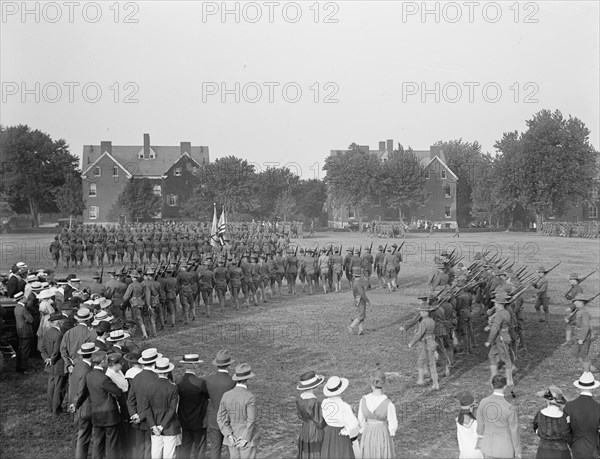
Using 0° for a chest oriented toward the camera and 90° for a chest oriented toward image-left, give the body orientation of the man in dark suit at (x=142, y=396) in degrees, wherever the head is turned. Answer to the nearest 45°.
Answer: approximately 225°

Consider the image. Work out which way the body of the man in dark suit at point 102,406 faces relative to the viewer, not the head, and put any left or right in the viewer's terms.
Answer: facing away from the viewer and to the right of the viewer

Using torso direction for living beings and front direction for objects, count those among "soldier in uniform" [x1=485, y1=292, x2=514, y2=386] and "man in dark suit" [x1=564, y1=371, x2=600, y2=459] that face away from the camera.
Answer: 1

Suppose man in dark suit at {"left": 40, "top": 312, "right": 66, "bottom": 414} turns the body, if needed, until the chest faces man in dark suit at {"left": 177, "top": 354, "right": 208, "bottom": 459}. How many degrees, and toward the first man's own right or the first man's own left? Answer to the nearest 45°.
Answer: approximately 90° to the first man's own right

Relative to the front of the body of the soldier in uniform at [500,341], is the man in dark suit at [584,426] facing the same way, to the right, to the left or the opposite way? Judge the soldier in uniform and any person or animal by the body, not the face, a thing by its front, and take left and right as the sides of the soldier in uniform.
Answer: to the right

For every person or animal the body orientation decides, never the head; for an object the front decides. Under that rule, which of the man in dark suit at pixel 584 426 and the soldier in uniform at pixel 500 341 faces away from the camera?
the man in dark suit

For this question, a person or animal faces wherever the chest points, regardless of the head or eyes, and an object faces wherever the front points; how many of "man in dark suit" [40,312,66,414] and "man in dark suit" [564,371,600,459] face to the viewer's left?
0

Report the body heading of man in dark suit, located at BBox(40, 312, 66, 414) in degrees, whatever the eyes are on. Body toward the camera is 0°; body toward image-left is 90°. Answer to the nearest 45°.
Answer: approximately 225°

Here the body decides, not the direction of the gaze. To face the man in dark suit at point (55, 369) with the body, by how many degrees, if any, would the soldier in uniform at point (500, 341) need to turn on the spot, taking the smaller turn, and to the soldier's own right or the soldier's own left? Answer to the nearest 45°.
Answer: approximately 45° to the soldier's own left

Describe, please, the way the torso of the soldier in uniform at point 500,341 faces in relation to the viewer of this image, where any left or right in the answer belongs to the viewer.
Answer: facing to the left of the viewer

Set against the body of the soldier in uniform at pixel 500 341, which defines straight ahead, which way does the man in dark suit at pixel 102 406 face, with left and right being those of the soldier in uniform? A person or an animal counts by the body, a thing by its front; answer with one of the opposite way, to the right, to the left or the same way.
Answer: to the right

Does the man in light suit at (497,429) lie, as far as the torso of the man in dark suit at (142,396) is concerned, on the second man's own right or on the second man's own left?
on the second man's own right

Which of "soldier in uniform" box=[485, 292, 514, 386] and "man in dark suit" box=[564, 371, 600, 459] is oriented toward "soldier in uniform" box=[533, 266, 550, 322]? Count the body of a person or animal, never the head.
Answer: the man in dark suit

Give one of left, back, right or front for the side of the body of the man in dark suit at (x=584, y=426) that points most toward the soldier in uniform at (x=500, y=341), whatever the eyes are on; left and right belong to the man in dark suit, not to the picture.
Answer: front

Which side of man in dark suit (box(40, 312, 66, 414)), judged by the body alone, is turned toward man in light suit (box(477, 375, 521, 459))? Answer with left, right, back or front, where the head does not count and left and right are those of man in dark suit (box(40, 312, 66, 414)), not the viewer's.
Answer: right

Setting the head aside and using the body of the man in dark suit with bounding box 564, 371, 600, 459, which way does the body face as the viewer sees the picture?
away from the camera

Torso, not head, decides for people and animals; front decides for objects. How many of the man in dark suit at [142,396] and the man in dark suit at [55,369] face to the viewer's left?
0

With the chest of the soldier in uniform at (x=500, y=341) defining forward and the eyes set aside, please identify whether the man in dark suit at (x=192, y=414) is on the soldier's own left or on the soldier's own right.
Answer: on the soldier's own left

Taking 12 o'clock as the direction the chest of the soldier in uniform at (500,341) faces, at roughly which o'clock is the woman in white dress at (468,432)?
The woman in white dress is roughly at 9 o'clock from the soldier in uniform.
